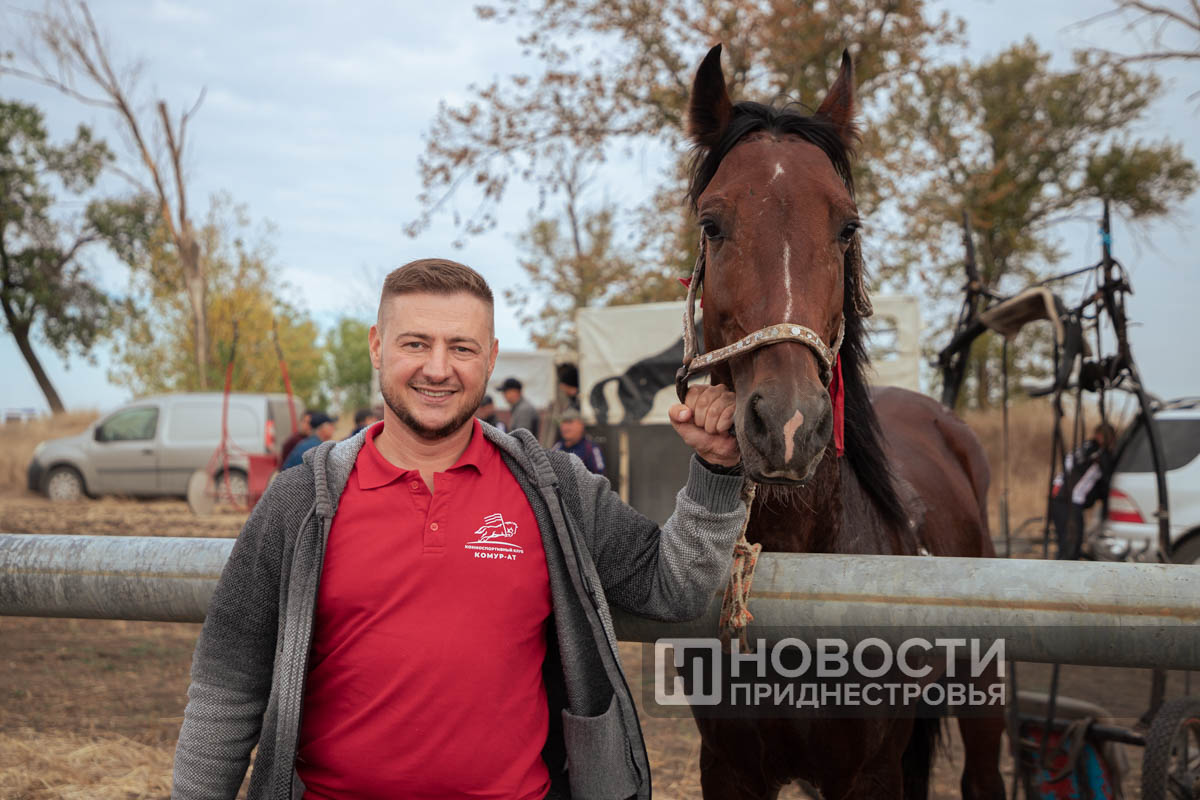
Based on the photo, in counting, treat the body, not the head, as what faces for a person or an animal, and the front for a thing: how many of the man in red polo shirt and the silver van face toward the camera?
1

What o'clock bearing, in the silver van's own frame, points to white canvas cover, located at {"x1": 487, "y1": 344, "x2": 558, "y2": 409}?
The white canvas cover is roughly at 6 o'clock from the silver van.

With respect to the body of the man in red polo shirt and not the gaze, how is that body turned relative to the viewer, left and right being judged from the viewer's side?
facing the viewer

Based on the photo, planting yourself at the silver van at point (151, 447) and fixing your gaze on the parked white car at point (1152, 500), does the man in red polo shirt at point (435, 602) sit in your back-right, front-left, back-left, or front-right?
front-right

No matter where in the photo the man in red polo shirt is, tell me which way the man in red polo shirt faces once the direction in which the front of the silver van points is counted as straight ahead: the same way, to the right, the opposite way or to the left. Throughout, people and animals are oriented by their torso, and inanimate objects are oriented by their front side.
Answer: to the left

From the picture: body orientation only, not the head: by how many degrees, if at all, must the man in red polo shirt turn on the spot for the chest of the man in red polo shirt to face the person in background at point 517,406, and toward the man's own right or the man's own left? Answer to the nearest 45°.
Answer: approximately 180°

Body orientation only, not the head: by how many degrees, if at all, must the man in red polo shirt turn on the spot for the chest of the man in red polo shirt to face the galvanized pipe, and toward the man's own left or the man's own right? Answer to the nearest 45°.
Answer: approximately 135° to the man's own right

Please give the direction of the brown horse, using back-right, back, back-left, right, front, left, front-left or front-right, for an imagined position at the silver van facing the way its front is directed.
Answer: left

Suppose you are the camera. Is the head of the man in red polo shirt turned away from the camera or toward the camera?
toward the camera

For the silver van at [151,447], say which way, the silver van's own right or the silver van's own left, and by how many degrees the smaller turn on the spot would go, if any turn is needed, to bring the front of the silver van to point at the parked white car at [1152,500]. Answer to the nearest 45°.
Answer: approximately 135° to the silver van's own left

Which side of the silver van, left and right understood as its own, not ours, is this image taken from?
left

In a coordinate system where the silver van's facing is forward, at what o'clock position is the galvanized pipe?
The galvanized pipe is roughly at 9 o'clock from the silver van.

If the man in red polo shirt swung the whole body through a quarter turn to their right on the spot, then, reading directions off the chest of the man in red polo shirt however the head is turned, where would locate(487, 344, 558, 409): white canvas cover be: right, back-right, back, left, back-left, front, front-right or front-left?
right

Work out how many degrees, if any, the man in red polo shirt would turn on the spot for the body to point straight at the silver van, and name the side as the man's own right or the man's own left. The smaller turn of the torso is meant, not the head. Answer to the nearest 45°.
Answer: approximately 180°
